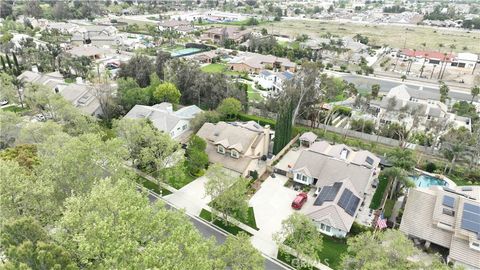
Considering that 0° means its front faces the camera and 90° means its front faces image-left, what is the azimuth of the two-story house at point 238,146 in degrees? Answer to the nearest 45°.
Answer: approximately 45°

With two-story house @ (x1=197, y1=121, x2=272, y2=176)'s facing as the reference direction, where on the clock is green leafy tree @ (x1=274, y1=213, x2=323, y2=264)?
The green leafy tree is roughly at 10 o'clock from the two-story house.

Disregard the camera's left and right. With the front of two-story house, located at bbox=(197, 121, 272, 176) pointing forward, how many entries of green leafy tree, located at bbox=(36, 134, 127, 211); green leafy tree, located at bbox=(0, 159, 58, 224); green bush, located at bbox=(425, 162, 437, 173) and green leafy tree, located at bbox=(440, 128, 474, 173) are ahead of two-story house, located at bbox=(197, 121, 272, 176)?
2

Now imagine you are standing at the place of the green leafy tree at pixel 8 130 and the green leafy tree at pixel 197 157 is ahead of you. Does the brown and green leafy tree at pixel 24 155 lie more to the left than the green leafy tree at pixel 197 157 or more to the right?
right

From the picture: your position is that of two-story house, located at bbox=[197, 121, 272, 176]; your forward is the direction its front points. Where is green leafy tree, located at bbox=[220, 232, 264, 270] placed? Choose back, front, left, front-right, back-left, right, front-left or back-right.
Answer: front-left

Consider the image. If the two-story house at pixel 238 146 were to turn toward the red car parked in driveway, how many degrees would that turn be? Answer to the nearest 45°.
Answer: approximately 90° to its left

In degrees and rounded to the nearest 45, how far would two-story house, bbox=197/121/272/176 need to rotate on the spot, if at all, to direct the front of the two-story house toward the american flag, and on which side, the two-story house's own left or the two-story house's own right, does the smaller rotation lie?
approximately 90° to the two-story house's own left

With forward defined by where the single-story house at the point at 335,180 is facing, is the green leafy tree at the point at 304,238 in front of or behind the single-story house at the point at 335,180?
in front

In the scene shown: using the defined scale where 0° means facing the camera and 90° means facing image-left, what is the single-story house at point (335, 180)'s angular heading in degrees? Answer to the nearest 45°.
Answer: approximately 45°

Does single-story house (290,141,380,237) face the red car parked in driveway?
yes

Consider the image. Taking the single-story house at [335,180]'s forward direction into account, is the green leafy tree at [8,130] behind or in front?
in front

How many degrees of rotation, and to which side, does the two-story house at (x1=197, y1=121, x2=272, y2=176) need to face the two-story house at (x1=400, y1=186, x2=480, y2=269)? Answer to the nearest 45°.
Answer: approximately 90° to its left

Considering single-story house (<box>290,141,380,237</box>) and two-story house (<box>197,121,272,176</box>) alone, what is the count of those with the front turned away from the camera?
0

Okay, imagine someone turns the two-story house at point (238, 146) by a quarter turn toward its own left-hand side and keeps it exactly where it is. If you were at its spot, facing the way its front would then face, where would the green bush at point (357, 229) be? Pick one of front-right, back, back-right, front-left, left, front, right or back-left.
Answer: front

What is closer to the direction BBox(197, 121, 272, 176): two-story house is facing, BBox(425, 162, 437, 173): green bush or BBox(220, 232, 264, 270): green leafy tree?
the green leafy tree
